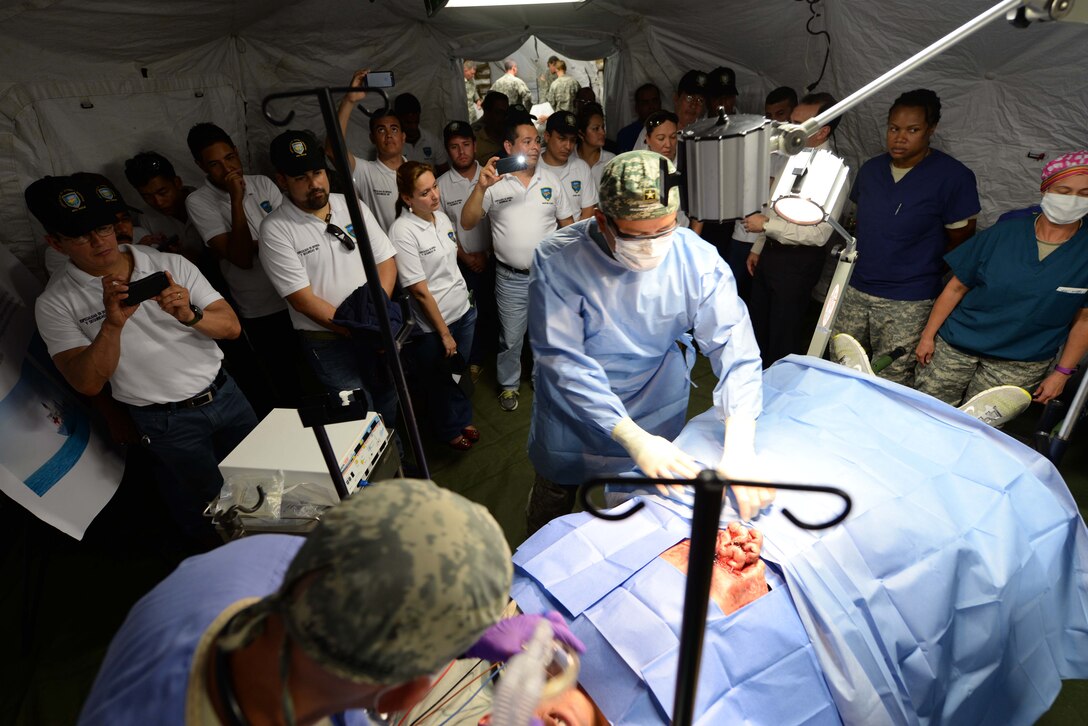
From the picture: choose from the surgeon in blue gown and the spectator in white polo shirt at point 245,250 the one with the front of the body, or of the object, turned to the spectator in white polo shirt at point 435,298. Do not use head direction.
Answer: the spectator in white polo shirt at point 245,250

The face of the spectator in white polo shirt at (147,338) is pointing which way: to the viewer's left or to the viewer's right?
to the viewer's right

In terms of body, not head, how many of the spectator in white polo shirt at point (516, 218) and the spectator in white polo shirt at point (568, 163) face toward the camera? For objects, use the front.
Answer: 2

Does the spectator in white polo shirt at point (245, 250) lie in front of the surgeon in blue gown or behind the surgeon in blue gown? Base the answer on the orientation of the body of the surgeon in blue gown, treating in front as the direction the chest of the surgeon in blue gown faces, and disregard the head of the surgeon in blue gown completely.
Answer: behind

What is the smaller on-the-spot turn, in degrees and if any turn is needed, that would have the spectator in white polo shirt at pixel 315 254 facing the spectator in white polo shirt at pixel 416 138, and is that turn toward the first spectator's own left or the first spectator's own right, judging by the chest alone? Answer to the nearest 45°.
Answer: approximately 90° to the first spectator's own left

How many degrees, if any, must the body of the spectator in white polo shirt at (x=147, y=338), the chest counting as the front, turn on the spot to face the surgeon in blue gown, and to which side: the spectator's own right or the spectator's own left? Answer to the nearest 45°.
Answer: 0° — they already face them

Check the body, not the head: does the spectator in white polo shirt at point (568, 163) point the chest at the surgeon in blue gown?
yes
